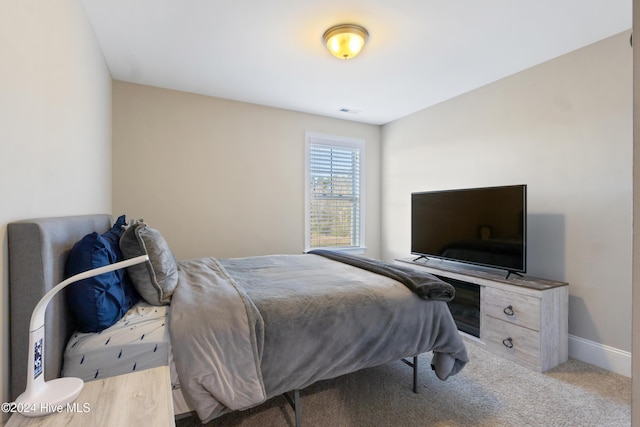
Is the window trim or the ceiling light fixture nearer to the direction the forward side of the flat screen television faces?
the ceiling light fixture

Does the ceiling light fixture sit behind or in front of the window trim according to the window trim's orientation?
in front

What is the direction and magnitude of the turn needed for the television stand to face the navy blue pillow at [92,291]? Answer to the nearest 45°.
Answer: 0° — it already faces it

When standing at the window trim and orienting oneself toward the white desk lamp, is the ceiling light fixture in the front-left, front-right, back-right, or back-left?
front-left

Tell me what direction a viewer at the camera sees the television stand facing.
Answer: facing the viewer and to the left of the viewer

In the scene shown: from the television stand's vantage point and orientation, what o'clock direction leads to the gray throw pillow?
The gray throw pillow is roughly at 12 o'clock from the television stand.

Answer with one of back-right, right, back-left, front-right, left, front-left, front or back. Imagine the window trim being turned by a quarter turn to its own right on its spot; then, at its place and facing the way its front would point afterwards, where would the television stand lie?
left

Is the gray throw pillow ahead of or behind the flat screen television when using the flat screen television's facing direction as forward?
ahead

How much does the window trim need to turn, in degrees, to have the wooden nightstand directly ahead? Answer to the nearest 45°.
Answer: approximately 45° to its right

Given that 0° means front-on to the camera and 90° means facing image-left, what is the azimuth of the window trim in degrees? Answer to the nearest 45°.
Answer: approximately 315°

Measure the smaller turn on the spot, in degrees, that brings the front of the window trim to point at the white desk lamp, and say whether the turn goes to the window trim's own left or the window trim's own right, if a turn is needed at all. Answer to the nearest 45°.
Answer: approximately 45° to the window trim's own right
